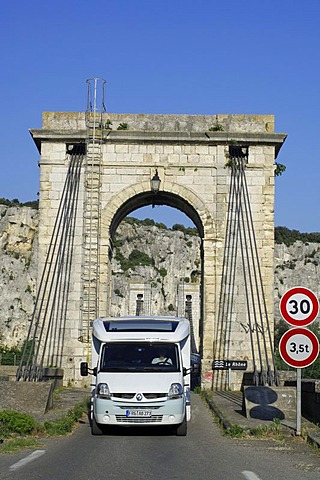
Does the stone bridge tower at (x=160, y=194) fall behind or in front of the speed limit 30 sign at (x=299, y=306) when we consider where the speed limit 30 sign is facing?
behind

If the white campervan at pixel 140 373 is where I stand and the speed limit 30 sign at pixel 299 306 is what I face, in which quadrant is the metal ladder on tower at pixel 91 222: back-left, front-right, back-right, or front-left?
back-left

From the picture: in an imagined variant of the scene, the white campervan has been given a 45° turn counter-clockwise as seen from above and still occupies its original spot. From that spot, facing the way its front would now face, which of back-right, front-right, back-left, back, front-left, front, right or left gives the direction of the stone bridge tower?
back-left

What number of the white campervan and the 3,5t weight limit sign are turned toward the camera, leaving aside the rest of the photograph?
2

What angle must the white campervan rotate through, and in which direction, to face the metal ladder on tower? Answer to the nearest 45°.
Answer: approximately 180°

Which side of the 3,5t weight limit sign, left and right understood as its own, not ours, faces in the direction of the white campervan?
right

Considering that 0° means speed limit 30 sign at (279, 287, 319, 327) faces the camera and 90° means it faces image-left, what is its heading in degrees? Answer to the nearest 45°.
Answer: approximately 0°

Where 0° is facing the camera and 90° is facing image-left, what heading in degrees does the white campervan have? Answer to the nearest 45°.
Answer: approximately 0°
